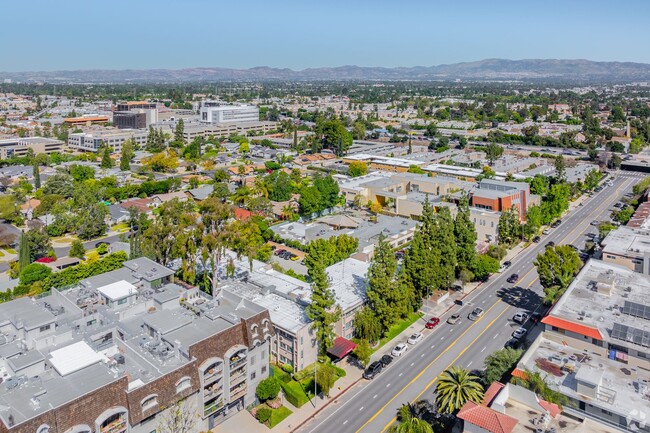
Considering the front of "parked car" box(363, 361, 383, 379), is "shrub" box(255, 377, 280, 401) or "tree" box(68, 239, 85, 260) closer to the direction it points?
the shrub

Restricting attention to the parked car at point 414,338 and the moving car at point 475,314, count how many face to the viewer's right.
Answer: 0

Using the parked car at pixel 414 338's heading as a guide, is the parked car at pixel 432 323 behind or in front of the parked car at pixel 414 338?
behind

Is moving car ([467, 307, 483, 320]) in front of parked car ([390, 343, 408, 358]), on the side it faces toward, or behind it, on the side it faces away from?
behind

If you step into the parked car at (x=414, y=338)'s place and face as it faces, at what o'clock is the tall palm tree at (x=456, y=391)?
The tall palm tree is roughly at 10 o'clock from the parked car.

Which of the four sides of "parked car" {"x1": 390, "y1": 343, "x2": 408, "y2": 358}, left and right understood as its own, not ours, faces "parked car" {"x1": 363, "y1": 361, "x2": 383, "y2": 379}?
front

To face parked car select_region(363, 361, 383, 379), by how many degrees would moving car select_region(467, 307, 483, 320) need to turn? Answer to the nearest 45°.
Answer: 0° — it already faces it

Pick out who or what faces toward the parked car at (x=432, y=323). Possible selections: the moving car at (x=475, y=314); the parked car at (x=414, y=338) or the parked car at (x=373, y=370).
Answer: the moving car

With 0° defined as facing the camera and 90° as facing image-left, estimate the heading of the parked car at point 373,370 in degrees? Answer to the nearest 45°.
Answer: approximately 45°

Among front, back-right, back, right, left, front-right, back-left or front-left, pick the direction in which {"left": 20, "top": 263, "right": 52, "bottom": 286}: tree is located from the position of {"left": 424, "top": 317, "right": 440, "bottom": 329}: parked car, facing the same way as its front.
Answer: front-right

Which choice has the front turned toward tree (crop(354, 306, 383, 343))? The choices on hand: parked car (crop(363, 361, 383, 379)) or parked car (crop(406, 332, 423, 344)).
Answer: parked car (crop(406, 332, 423, 344))
